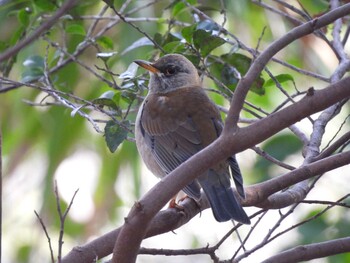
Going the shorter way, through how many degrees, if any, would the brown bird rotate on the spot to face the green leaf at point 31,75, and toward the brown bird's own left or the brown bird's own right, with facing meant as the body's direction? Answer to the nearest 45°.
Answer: approximately 45° to the brown bird's own left

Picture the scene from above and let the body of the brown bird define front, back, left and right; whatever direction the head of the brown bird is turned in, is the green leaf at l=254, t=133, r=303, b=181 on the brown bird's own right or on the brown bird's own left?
on the brown bird's own right

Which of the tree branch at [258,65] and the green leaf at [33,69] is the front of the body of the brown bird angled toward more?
the green leaf

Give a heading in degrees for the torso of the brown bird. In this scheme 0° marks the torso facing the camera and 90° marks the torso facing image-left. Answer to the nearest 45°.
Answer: approximately 135°
